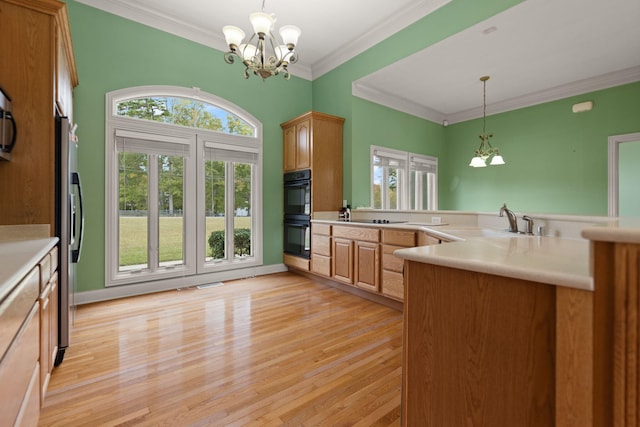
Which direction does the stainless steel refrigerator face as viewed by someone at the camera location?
facing to the right of the viewer

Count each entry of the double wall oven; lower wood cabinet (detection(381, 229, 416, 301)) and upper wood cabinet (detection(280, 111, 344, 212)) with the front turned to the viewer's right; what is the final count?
0

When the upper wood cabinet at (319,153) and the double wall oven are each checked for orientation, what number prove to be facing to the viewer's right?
0

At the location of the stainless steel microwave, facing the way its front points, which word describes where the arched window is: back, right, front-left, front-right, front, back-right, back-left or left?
front-left

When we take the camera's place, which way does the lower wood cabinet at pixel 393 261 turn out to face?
facing the viewer and to the left of the viewer

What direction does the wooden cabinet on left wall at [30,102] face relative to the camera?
to the viewer's right

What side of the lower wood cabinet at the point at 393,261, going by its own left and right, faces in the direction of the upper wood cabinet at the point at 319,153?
right

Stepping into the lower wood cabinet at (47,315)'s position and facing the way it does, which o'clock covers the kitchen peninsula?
The kitchen peninsula is roughly at 2 o'clock from the lower wood cabinet.

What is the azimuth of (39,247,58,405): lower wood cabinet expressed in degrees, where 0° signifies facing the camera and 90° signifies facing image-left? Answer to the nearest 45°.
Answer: approximately 270°

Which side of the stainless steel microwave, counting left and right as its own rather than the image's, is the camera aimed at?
right

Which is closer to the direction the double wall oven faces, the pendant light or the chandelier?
the chandelier

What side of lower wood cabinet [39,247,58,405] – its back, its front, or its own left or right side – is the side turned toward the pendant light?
front
